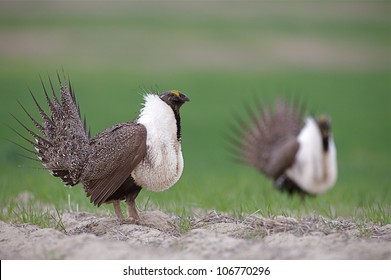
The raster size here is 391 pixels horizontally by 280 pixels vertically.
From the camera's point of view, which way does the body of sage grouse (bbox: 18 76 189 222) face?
to the viewer's right

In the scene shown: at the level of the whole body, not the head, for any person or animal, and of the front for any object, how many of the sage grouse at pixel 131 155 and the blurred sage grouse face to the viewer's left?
0

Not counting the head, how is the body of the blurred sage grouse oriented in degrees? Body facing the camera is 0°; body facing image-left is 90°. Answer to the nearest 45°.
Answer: approximately 315°

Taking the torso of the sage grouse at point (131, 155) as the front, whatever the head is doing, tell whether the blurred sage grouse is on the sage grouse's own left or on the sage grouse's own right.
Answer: on the sage grouse's own left

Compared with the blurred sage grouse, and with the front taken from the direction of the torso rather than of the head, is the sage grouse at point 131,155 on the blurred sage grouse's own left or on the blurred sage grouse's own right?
on the blurred sage grouse's own right
